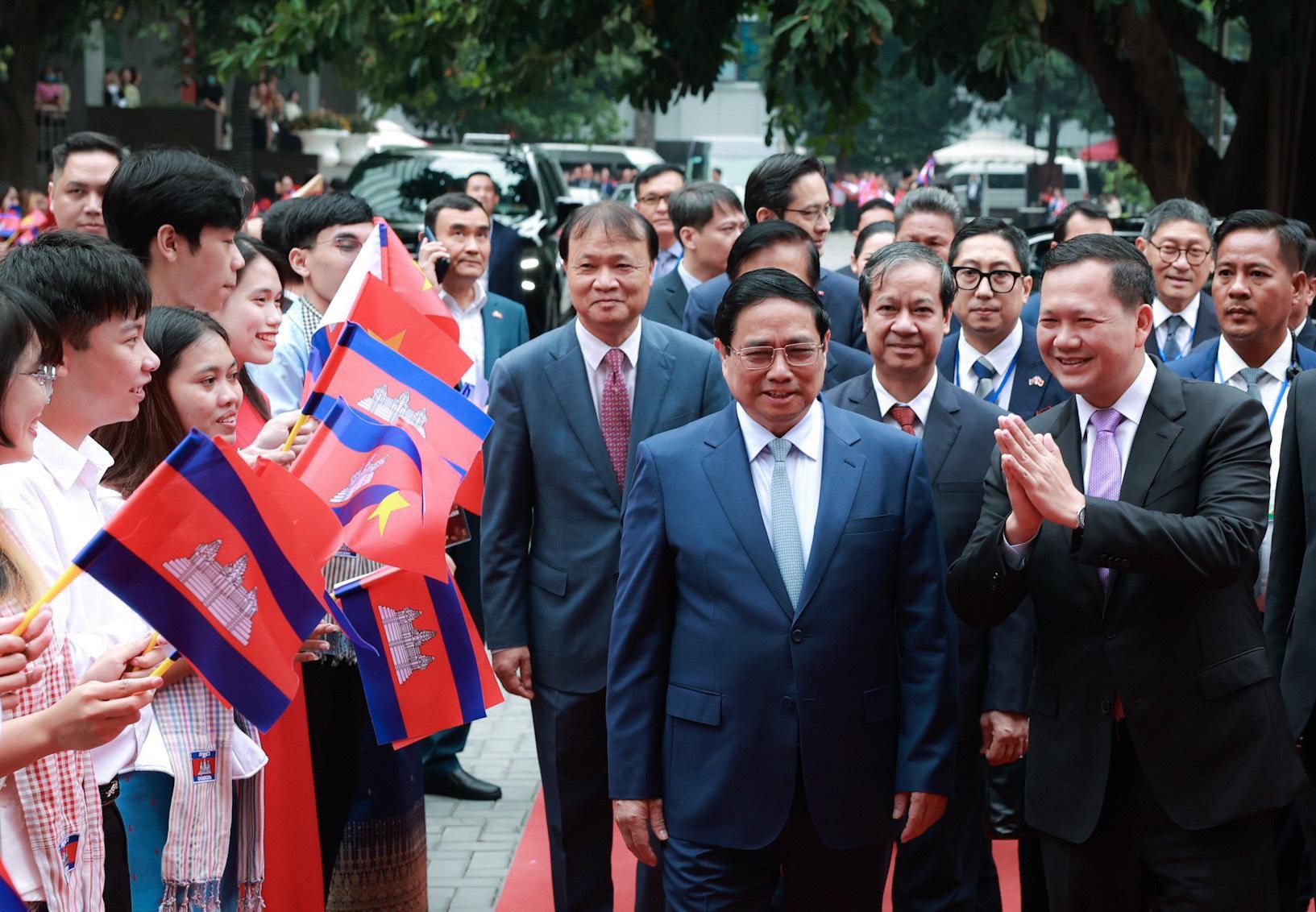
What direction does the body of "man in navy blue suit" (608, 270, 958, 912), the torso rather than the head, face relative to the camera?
toward the camera

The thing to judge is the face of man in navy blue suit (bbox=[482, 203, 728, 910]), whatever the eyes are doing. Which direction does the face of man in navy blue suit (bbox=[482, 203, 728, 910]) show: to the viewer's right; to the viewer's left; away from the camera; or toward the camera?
toward the camera

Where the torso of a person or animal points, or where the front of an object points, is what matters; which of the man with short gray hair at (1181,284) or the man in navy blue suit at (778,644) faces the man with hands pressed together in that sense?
the man with short gray hair

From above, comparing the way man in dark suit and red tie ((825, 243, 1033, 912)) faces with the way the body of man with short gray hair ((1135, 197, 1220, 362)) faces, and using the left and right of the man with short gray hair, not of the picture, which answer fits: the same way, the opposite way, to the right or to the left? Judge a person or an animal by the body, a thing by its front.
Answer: the same way

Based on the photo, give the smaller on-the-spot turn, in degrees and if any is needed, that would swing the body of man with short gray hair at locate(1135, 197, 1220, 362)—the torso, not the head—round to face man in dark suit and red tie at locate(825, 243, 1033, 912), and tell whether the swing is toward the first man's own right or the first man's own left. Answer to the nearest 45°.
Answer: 0° — they already face them

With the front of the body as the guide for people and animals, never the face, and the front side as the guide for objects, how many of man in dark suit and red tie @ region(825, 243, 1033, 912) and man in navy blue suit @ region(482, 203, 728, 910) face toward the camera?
2

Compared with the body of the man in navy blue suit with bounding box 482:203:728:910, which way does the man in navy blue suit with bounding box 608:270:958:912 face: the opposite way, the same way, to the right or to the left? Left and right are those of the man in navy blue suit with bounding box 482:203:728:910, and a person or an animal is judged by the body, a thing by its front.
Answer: the same way

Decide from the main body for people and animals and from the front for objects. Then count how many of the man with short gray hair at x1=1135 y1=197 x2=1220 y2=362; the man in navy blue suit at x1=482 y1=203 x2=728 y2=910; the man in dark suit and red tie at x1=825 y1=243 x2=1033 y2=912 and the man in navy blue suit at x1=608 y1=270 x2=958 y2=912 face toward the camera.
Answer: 4

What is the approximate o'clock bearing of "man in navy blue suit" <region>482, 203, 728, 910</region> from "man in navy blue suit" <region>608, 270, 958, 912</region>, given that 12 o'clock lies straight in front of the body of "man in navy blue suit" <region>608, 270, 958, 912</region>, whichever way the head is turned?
"man in navy blue suit" <region>482, 203, 728, 910</region> is roughly at 5 o'clock from "man in navy blue suit" <region>608, 270, 958, 912</region>.

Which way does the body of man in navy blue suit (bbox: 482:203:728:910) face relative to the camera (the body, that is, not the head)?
toward the camera

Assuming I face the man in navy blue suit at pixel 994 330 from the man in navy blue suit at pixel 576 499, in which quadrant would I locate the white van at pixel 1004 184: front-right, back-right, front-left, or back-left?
front-left

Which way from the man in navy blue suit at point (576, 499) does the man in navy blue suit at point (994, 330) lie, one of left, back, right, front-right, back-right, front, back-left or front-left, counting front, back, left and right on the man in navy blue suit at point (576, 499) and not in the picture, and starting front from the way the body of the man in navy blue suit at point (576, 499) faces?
back-left

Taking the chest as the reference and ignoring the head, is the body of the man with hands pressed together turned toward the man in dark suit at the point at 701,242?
no

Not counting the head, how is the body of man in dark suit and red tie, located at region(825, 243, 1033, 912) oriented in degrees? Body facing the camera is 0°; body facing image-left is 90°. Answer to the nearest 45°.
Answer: approximately 0°

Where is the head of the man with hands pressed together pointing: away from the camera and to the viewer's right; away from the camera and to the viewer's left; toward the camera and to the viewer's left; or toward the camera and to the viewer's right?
toward the camera and to the viewer's left

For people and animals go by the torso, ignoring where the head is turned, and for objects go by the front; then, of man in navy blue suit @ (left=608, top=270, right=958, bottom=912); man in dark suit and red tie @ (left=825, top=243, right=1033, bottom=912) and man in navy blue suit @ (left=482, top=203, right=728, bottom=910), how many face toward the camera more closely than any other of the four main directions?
3

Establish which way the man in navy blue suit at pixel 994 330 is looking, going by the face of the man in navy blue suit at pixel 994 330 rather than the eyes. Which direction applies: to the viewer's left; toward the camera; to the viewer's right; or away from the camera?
toward the camera

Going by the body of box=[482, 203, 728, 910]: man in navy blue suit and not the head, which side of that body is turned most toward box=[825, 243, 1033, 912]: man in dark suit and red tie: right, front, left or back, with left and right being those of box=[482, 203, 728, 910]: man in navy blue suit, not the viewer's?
left

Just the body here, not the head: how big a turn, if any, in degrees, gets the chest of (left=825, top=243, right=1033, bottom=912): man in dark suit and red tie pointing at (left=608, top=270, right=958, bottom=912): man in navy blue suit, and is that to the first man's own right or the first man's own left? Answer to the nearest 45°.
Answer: approximately 45° to the first man's own right

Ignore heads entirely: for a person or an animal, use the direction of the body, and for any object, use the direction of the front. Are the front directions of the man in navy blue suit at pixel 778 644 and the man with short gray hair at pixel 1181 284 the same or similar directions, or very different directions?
same or similar directions

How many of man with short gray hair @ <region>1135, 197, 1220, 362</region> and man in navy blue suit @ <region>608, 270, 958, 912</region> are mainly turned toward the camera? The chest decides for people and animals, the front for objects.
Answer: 2
